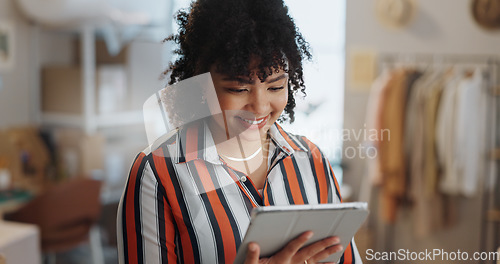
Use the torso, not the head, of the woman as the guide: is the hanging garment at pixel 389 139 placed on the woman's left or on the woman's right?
on the woman's left

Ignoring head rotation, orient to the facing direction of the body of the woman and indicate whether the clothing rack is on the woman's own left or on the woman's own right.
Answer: on the woman's own left

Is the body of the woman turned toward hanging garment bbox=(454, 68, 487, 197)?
no

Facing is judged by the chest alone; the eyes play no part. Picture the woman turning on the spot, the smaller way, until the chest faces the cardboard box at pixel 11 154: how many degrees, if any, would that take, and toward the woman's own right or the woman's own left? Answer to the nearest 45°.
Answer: approximately 180°

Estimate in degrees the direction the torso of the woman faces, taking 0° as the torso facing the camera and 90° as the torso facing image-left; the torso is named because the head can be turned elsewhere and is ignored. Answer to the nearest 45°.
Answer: approximately 315°

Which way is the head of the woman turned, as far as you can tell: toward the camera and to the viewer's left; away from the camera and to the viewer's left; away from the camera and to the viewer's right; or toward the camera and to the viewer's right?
toward the camera and to the viewer's right

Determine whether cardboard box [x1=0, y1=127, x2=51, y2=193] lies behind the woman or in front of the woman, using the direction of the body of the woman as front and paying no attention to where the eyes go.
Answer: behind

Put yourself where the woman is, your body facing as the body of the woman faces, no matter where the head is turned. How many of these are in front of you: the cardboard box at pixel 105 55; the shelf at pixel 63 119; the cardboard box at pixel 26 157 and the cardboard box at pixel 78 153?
0

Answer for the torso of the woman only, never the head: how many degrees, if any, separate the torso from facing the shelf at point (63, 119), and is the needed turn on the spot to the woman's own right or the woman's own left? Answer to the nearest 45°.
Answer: approximately 180°

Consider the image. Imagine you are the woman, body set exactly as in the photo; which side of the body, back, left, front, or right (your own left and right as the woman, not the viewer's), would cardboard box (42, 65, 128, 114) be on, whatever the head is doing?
back

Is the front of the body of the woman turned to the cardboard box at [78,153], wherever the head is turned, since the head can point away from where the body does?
no
